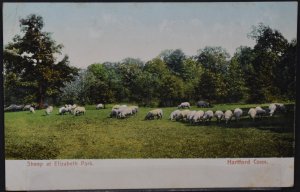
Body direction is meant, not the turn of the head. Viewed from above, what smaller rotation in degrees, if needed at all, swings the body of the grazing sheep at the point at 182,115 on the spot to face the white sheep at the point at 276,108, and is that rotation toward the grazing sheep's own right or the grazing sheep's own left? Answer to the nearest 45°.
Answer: approximately 135° to the grazing sheep's own left

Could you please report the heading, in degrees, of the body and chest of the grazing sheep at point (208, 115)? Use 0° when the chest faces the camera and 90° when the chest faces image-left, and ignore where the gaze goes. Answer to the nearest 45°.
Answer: approximately 45°
